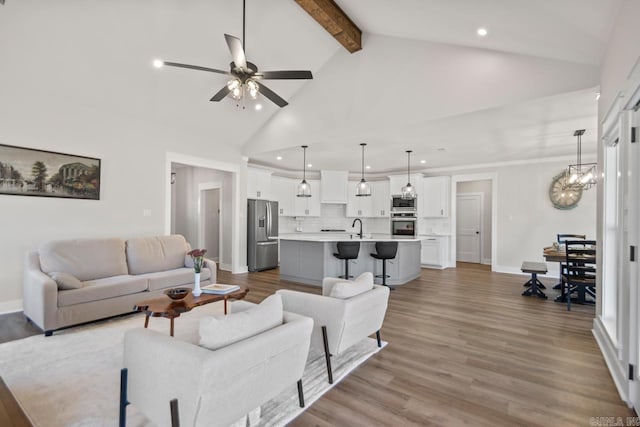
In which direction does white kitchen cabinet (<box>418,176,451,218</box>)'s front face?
toward the camera

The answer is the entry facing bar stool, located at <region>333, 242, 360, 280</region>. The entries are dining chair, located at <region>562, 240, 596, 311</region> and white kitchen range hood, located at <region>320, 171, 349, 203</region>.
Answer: the white kitchen range hood

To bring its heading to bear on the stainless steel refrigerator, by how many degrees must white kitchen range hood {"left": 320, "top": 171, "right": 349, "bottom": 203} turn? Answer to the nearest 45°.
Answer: approximately 45° to its right

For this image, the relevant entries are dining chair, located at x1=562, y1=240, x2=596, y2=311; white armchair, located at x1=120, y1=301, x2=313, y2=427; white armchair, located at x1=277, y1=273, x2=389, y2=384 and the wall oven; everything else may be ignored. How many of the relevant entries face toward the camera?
1

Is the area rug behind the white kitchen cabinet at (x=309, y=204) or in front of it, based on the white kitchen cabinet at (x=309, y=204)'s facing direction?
in front

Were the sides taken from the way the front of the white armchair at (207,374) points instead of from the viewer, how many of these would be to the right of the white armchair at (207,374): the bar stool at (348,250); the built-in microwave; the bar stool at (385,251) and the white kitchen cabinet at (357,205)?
4

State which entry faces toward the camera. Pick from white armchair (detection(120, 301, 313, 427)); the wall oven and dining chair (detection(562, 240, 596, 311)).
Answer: the wall oven

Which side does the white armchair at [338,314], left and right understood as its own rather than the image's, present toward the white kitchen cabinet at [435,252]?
right

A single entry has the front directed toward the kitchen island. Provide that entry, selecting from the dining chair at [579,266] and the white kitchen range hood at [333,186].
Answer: the white kitchen range hood

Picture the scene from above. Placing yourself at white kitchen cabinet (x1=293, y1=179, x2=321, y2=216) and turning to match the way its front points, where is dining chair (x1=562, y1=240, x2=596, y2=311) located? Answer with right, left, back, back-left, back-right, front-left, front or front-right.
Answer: front-left

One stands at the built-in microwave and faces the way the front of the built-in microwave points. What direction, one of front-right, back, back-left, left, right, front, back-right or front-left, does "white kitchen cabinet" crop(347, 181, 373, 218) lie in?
right

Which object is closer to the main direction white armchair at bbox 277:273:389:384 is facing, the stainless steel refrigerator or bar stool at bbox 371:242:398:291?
the stainless steel refrigerator

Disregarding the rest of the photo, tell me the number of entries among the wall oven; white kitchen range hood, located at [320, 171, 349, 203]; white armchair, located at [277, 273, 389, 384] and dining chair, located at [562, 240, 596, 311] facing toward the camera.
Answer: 2

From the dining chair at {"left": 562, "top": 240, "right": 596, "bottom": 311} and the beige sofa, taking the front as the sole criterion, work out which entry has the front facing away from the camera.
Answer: the dining chair

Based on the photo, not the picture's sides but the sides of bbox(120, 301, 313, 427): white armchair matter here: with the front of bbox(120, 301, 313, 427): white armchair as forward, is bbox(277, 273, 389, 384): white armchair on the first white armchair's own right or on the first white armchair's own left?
on the first white armchair's own right
